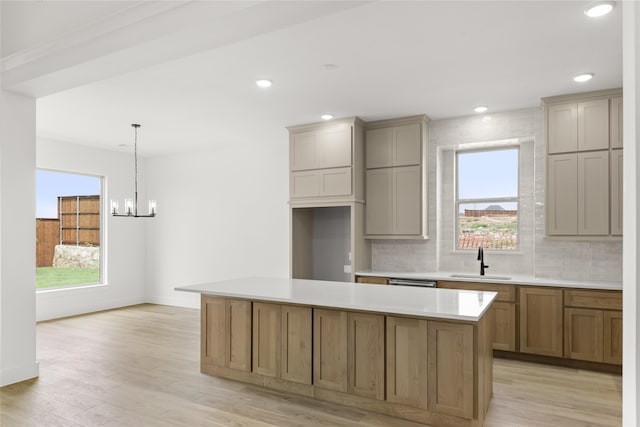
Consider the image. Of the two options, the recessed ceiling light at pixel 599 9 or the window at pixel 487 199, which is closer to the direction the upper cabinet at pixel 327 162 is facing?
the recessed ceiling light

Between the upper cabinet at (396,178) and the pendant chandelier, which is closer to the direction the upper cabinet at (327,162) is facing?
the pendant chandelier

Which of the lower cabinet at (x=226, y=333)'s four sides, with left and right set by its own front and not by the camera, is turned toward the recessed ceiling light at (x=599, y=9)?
left

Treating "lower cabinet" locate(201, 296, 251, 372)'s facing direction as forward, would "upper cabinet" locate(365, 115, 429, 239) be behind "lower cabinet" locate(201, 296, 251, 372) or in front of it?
behind

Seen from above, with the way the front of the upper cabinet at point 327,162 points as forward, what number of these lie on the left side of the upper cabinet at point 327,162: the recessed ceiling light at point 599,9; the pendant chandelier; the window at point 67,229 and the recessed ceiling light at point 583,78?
2

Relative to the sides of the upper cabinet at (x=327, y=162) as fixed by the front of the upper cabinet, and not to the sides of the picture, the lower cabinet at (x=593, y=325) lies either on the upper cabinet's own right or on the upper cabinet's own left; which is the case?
on the upper cabinet's own left

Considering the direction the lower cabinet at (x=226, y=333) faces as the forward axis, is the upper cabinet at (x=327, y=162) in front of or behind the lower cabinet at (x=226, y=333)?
behind

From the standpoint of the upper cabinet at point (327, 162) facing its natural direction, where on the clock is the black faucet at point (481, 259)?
The black faucet is roughly at 8 o'clock from the upper cabinet.

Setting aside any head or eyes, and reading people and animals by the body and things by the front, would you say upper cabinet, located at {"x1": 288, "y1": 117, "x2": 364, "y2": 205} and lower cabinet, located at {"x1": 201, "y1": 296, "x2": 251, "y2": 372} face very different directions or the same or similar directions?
same or similar directions

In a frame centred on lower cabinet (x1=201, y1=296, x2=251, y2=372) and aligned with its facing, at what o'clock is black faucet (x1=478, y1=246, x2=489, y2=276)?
The black faucet is roughly at 7 o'clock from the lower cabinet.

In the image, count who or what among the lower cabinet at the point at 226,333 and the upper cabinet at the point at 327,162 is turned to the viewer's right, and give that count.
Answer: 0

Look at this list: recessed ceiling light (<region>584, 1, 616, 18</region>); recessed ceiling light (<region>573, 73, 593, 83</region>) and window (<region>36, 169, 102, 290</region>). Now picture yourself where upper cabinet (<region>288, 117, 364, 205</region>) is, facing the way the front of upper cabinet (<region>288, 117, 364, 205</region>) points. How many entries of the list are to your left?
2

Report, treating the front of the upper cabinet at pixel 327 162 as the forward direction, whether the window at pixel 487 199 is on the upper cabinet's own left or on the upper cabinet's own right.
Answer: on the upper cabinet's own left

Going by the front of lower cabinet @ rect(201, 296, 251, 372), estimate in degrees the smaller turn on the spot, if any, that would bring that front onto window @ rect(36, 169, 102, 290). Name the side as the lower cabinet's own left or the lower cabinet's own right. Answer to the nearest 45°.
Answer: approximately 90° to the lower cabinet's own right

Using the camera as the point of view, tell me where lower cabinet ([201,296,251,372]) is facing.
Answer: facing the viewer and to the left of the viewer
